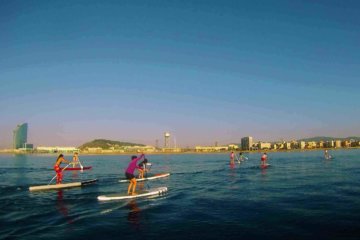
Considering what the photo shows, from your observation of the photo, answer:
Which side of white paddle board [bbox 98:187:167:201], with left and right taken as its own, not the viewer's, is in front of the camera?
right
